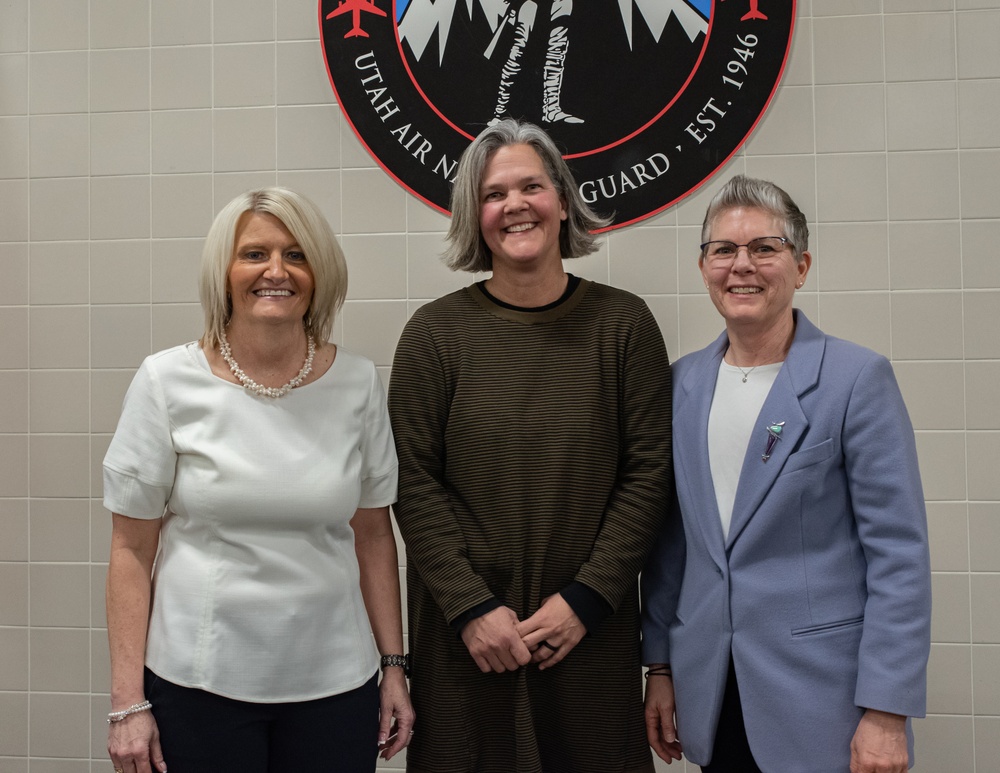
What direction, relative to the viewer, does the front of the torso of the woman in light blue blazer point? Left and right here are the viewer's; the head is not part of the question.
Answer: facing the viewer and to the left of the viewer

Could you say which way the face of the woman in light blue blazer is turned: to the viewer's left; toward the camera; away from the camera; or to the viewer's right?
toward the camera

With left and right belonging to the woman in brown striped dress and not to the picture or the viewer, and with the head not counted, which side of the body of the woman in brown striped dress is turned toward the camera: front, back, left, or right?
front

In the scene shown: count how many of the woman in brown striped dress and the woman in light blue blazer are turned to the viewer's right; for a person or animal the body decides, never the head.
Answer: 0

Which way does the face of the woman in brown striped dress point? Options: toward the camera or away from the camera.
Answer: toward the camera
